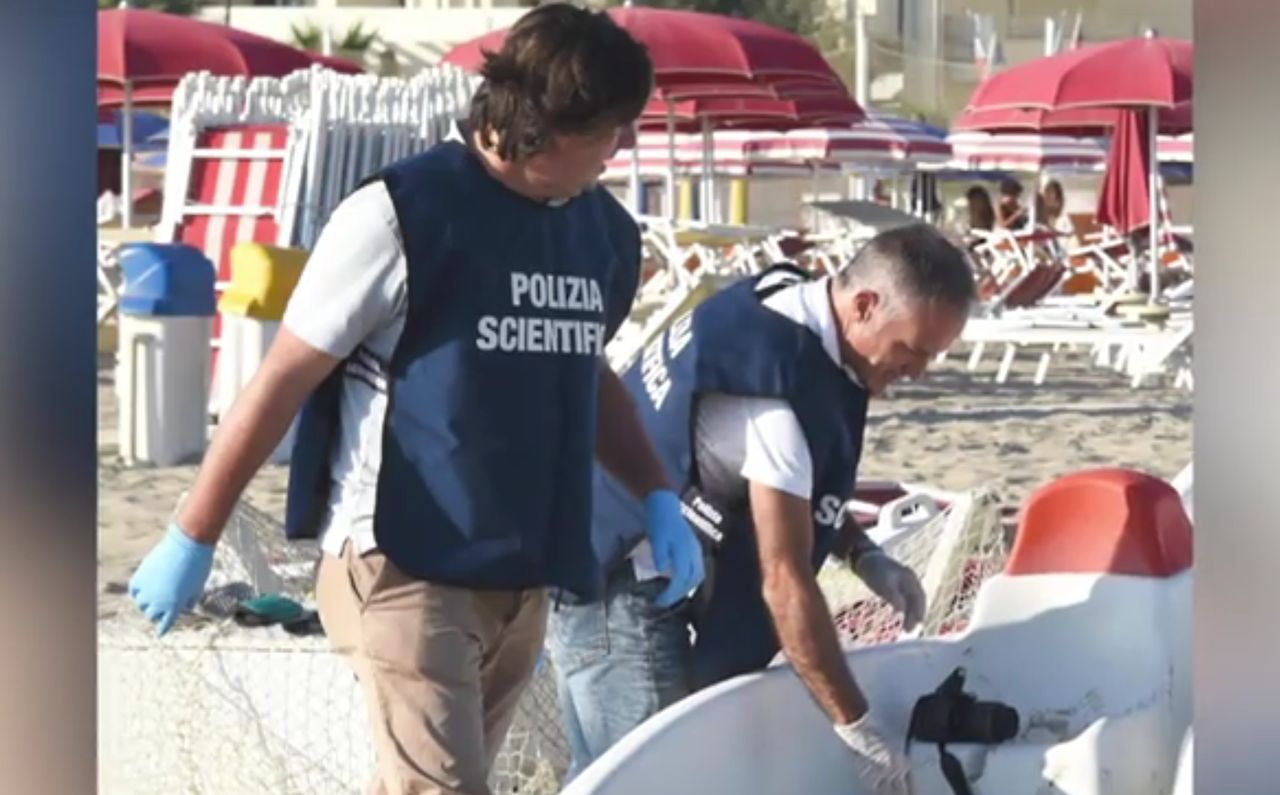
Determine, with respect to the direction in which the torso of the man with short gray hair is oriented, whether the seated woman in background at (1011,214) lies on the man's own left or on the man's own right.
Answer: on the man's own left

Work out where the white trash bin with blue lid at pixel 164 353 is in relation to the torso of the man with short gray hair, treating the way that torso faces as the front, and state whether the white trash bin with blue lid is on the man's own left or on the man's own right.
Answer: on the man's own left

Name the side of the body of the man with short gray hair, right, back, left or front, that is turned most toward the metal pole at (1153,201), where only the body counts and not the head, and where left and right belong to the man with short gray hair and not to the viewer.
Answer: left

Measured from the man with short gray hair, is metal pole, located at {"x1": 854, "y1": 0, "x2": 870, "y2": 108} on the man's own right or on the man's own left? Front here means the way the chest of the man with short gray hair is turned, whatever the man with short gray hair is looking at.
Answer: on the man's own left

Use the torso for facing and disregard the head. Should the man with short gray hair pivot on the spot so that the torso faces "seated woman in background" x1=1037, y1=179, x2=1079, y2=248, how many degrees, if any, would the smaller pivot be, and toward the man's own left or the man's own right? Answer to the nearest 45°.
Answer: approximately 90° to the man's own left

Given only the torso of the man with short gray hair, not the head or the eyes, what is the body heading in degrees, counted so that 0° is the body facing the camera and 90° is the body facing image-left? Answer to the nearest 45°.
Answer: approximately 270°
